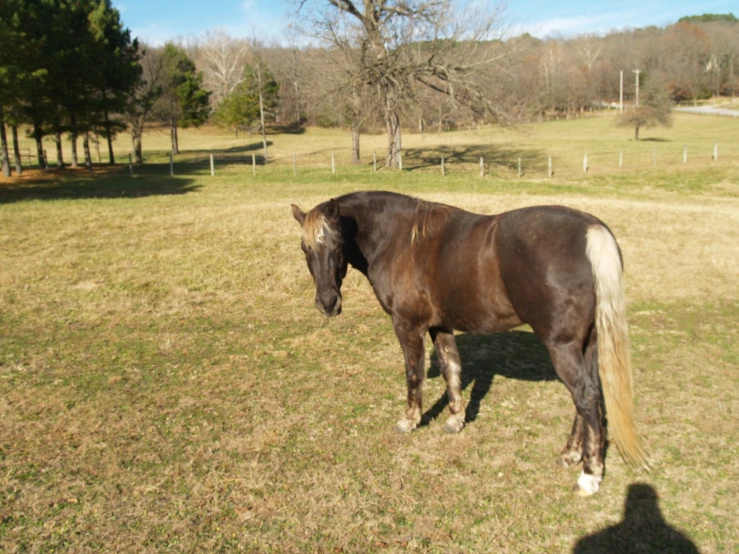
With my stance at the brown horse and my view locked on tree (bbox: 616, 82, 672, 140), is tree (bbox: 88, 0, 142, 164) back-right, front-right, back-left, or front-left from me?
front-left

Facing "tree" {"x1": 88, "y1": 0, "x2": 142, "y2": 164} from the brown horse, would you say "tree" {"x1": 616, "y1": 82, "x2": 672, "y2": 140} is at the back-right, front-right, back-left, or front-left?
front-right

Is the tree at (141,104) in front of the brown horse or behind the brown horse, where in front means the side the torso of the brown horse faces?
in front

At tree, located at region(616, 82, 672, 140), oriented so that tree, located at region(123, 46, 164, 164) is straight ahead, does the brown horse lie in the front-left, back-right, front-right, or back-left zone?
front-left

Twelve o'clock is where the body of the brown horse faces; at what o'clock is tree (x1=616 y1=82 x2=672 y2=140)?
The tree is roughly at 2 o'clock from the brown horse.

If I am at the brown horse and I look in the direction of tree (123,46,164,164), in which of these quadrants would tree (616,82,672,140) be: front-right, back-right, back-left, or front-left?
front-right

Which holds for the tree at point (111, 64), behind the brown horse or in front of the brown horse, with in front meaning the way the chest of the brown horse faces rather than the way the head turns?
in front

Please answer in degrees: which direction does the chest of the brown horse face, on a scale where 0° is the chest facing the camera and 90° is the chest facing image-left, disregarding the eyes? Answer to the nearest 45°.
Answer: approximately 135°
